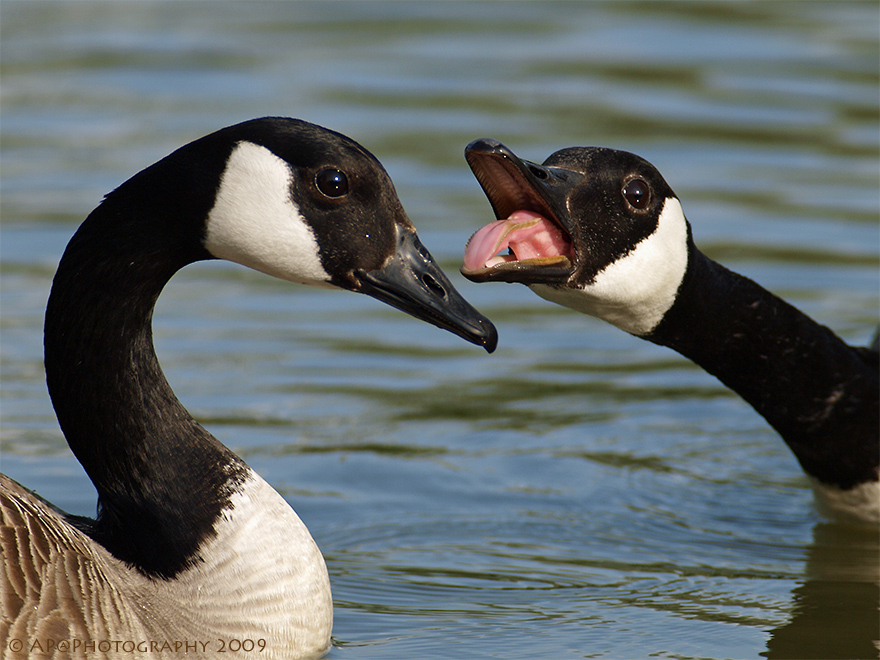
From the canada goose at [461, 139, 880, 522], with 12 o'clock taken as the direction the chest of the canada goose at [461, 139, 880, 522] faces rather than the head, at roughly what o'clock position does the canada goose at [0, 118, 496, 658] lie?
the canada goose at [0, 118, 496, 658] is roughly at 11 o'clock from the canada goose at [461, 139, 880, 522].

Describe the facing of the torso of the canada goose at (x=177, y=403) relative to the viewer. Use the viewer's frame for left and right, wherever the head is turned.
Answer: facing to the right of the viewer

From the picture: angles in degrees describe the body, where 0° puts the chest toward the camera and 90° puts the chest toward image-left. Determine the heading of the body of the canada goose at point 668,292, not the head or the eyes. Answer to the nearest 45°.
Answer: approximately 90°

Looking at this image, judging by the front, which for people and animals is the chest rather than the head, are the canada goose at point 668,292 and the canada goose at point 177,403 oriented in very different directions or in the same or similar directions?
very different directions

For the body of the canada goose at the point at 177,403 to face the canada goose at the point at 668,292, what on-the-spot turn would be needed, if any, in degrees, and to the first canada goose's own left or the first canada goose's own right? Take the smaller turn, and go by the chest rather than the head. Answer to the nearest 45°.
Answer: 0° — it already faces it

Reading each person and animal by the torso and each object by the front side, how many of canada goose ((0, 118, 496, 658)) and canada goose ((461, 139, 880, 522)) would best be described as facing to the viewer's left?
1
